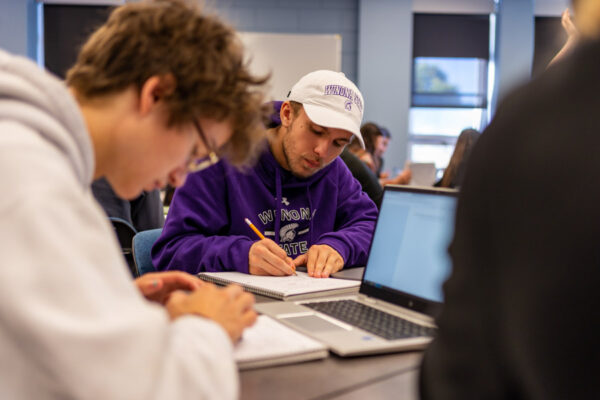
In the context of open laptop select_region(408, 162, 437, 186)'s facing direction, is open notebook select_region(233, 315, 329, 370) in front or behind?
behind

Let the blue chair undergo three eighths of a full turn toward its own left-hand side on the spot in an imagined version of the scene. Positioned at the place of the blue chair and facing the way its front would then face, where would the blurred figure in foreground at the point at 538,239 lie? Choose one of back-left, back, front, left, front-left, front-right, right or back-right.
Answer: back

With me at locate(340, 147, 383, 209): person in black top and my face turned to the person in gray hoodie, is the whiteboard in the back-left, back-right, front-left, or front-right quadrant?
back-right

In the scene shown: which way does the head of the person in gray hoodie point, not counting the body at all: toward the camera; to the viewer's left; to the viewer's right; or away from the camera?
to the viewer's right

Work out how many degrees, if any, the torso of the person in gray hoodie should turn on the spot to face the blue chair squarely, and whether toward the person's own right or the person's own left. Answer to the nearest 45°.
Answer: approximately 90° to the person's own left

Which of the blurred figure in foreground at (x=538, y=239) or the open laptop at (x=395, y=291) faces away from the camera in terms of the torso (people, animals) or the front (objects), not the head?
the blurred figure in foreground

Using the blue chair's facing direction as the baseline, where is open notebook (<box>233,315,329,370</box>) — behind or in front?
in front

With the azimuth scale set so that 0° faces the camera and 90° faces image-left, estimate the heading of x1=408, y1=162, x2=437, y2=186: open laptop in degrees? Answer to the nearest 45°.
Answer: approximately 180°

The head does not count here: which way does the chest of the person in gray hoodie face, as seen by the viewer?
to the viewer's right

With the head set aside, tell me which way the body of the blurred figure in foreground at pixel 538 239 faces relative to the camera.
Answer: away from the camera

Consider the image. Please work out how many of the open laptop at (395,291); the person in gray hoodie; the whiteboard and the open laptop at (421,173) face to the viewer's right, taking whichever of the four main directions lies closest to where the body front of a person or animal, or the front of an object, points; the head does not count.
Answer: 1

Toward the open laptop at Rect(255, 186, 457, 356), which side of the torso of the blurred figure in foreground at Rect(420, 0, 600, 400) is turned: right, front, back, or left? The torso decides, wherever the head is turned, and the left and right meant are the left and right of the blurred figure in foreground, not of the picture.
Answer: front

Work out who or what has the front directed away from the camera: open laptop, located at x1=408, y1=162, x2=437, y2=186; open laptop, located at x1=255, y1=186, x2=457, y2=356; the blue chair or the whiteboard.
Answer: open laptop, located at x1=408, y1=162, x2=437, y2=186

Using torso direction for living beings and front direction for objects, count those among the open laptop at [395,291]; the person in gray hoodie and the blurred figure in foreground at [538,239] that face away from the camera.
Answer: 1
